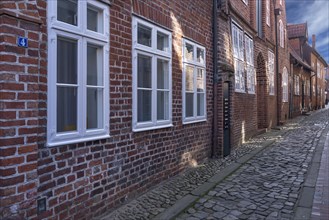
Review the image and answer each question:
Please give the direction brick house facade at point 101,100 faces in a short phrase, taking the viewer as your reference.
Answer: facing the viewer and to the right of the viewer
